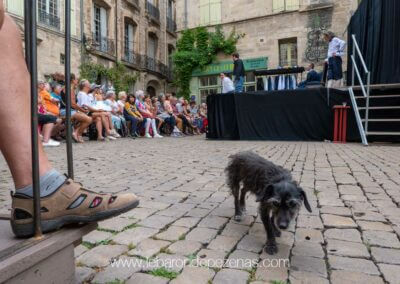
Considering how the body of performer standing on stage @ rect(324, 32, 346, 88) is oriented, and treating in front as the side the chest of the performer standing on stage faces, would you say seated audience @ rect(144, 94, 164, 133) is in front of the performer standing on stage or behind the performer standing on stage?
in front

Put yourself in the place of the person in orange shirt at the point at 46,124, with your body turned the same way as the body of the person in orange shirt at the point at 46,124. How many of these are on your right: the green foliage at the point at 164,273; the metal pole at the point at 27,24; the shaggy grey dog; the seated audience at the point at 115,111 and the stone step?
4

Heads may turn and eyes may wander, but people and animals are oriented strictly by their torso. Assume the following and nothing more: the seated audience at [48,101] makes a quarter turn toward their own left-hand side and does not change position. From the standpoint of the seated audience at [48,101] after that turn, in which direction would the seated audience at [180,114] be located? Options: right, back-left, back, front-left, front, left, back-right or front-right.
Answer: front-right

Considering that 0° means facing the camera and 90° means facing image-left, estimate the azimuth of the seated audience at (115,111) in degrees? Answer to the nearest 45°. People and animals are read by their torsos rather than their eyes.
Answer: approximately 315°

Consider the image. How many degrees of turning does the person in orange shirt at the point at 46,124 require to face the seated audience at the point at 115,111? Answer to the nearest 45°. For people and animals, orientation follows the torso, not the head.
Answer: approximately 45° to their left

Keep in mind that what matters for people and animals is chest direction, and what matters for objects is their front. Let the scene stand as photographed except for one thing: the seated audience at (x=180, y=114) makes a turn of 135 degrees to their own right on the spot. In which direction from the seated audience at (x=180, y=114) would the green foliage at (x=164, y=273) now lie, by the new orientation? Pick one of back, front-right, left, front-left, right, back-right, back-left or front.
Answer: left

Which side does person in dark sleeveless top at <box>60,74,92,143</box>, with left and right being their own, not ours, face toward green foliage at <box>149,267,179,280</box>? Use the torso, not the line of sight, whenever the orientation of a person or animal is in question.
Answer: right

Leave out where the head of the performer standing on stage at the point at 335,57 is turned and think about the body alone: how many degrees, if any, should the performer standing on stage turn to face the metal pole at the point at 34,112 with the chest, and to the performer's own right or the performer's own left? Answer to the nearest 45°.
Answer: approximately 90° to the performer's own left

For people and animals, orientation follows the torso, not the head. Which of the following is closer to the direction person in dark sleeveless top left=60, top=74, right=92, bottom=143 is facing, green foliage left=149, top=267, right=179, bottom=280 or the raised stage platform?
the raised stage platform

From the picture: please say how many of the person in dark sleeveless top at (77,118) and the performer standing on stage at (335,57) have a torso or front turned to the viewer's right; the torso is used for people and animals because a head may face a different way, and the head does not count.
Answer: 1

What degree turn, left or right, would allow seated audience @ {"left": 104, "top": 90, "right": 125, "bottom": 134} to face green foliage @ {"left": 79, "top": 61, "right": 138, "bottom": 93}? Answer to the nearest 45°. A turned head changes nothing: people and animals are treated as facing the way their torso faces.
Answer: approximately 135° to their left

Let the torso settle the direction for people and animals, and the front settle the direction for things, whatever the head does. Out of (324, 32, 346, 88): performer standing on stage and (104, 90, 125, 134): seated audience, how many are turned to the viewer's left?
1

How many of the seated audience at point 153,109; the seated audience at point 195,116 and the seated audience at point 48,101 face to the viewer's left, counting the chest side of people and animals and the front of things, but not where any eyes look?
0

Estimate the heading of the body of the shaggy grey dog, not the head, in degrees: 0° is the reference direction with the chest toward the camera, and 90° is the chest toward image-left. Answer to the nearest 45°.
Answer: approximately 315°

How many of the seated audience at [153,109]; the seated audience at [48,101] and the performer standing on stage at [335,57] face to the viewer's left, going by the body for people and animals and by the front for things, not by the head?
1

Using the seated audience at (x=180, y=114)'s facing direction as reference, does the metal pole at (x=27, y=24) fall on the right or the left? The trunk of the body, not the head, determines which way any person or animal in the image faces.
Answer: on their right

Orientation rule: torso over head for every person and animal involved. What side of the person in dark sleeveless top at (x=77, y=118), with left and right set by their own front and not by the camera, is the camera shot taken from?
right

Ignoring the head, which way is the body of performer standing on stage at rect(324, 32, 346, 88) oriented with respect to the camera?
to the viewer's left
